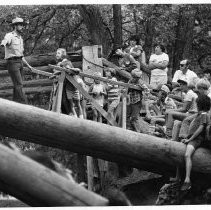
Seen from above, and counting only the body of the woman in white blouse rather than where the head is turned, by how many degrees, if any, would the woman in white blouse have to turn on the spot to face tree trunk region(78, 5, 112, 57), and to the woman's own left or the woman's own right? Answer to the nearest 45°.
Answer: approximately 90° to the woman's own right

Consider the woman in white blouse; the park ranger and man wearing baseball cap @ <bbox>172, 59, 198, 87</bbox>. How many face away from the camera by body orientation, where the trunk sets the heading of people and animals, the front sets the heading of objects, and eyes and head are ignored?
0

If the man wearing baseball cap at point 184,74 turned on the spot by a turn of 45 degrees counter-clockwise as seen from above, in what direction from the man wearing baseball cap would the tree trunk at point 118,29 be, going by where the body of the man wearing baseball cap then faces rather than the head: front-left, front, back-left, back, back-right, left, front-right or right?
back-right

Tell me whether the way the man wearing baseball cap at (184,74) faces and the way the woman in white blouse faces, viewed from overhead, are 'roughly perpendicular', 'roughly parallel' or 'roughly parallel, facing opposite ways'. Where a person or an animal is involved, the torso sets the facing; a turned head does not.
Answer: roughly parallel

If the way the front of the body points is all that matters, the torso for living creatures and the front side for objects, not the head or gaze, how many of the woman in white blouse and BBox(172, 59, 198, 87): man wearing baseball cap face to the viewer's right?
0

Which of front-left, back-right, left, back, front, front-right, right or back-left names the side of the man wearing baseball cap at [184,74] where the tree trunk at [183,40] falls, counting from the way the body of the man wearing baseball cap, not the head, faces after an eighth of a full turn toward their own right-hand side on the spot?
right

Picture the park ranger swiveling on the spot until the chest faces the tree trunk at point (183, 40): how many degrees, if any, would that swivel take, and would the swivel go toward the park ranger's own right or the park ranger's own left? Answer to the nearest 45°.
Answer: approximately 45° to the park ranger's own left

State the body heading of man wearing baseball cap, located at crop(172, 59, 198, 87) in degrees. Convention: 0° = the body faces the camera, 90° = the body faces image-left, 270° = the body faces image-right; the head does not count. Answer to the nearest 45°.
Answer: approximately 45°

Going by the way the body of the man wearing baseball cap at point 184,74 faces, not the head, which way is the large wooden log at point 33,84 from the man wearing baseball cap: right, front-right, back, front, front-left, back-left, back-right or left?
front-right

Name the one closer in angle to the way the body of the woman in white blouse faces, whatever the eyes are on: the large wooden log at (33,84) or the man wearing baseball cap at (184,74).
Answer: the large wooden log

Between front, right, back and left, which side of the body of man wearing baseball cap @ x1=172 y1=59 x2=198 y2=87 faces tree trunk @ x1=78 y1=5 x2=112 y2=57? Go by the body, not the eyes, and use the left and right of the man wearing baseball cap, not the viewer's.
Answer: right

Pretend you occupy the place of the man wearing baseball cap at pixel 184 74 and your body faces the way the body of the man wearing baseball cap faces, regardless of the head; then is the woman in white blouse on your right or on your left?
on your right

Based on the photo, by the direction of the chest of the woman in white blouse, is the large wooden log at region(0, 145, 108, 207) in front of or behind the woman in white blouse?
in front
